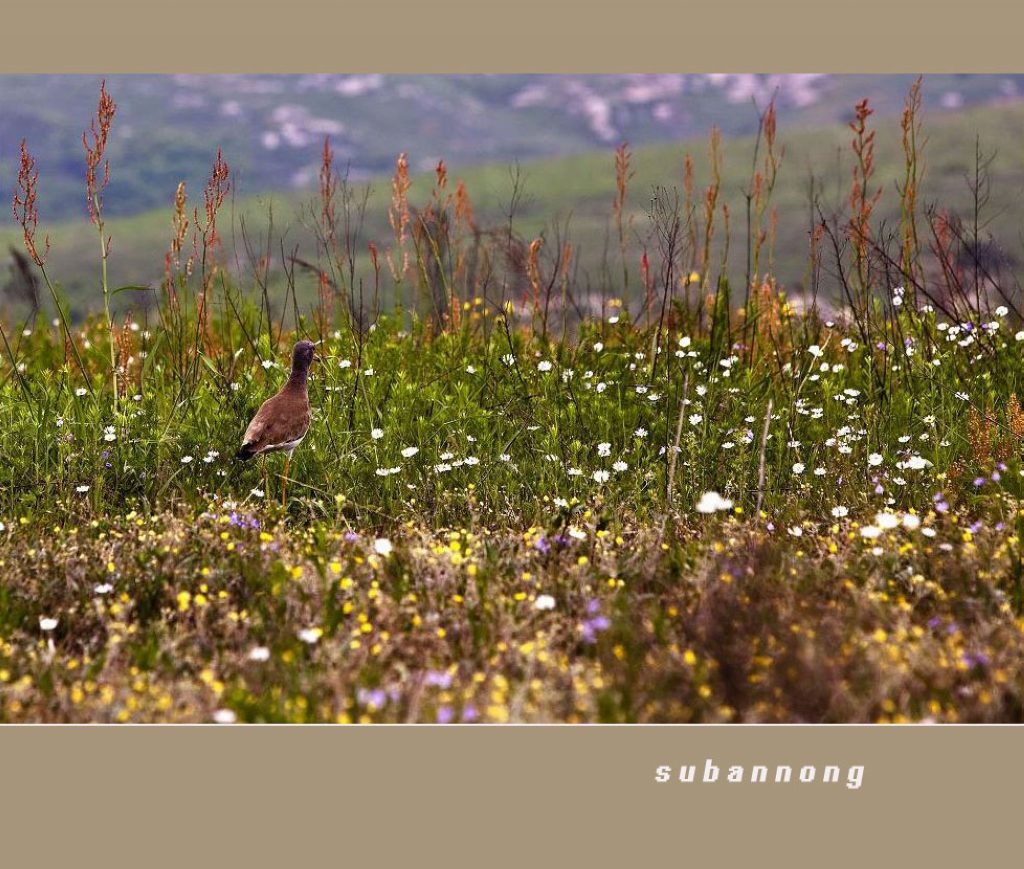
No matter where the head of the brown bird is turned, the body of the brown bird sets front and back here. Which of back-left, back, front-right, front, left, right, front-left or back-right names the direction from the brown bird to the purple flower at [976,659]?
right

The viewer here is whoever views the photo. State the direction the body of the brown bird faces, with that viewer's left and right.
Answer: facing away from the viewer and to the right of the viewer
